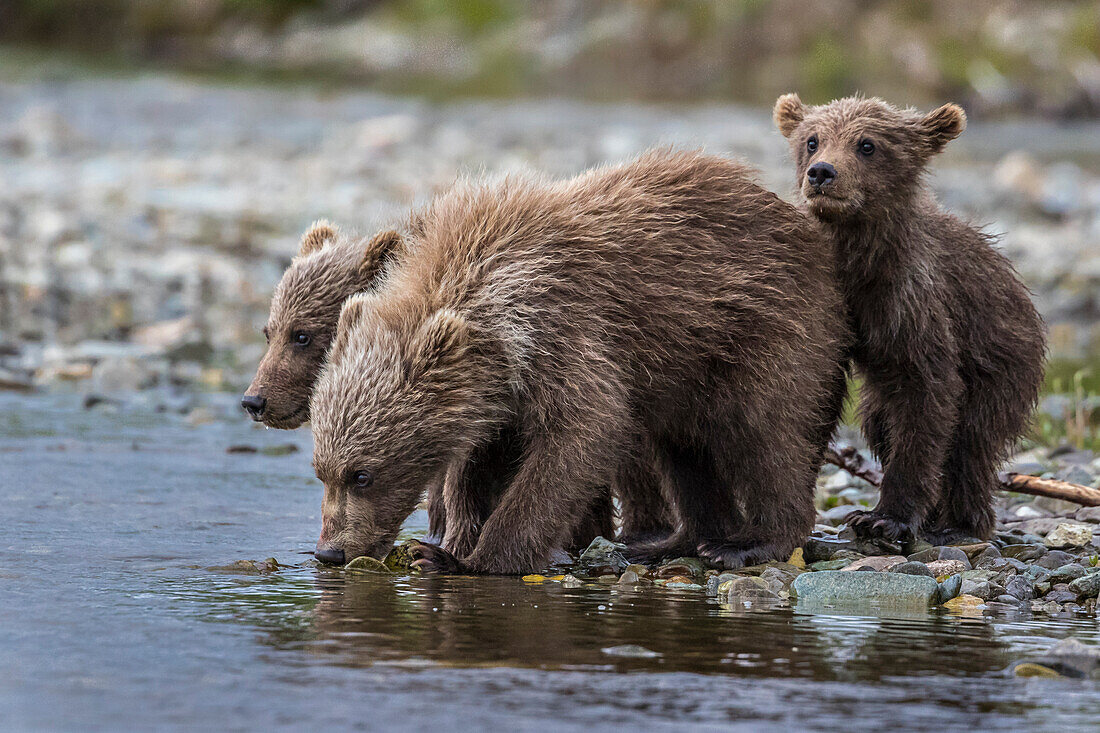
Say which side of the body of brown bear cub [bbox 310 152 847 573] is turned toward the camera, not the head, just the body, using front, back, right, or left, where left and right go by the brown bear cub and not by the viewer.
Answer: left

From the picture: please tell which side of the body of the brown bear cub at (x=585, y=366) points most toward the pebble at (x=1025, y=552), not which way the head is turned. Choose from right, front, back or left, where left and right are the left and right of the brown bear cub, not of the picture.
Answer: back

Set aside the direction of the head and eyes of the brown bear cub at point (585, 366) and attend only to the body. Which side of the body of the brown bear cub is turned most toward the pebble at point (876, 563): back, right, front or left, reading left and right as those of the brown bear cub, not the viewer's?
back

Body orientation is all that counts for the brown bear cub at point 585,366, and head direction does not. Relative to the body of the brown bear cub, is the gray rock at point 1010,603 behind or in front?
behind

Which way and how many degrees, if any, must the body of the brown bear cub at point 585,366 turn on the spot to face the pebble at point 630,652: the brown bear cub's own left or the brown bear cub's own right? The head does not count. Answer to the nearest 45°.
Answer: approximately 90° to the brown bear cub's own left

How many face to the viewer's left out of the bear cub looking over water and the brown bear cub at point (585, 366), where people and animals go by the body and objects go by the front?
2

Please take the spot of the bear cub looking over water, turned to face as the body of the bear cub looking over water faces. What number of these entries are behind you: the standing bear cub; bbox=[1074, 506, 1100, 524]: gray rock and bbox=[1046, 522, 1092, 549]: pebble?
3
